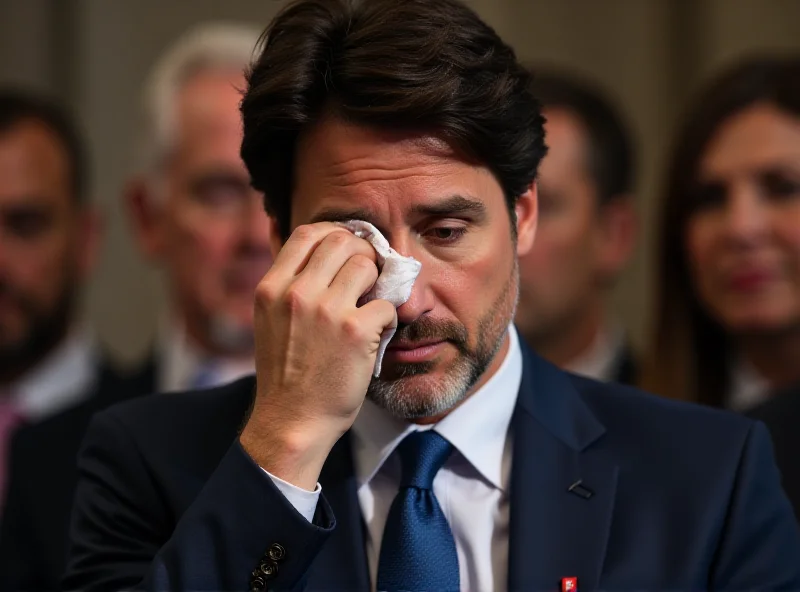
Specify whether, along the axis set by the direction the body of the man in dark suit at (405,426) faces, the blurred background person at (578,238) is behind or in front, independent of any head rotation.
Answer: behind

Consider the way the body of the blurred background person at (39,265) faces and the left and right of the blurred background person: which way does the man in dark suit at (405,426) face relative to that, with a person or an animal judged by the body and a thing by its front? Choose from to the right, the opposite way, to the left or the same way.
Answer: the same way

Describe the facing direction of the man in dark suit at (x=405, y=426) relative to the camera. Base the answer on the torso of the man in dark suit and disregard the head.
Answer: toward the camera

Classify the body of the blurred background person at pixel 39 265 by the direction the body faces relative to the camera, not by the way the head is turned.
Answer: toward the camera

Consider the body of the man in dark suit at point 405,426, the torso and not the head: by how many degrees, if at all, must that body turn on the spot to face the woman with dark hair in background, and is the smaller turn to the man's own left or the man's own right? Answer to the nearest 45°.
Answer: approximately 135° to the man's own left

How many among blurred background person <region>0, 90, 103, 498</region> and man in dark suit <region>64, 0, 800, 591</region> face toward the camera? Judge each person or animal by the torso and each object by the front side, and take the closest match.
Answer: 2

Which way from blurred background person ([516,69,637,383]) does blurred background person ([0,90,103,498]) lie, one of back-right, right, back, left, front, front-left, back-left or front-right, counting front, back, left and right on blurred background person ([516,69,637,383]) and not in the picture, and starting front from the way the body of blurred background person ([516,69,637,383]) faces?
front-right

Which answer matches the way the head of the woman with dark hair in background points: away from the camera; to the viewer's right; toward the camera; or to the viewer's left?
toward the camera

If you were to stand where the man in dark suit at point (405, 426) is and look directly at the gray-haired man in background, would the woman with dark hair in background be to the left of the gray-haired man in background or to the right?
right

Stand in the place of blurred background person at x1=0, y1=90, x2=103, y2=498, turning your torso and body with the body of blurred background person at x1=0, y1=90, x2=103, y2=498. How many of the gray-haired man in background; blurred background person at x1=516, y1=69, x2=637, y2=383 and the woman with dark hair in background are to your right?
0

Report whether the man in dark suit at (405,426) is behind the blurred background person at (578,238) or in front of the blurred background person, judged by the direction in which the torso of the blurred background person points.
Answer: in front

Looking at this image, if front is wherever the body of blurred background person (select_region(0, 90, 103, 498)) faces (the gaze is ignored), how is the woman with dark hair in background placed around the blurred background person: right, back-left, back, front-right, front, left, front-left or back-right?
front-left

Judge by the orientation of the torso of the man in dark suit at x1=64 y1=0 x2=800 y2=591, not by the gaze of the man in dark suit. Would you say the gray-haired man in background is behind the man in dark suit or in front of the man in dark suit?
behind
